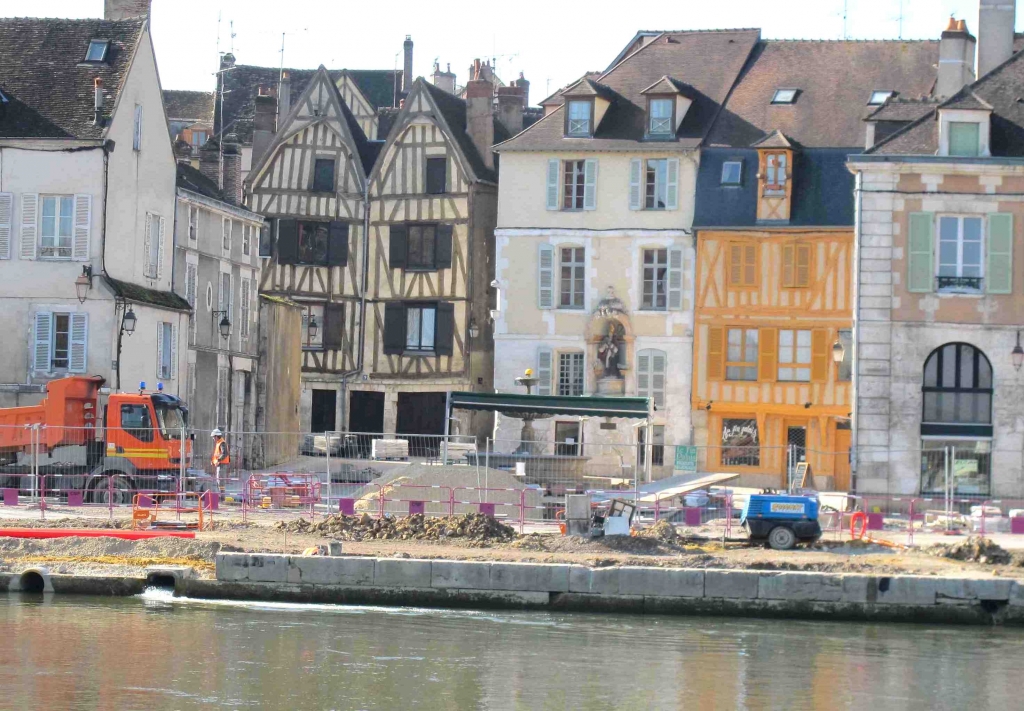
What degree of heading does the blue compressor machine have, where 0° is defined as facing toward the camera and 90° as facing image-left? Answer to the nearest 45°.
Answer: approximately 90°

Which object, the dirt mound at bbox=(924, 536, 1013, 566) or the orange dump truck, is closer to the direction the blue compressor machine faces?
the orange dump truck

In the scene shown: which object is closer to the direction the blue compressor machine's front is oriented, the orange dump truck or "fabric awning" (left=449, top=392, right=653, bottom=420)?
the orange dump truck

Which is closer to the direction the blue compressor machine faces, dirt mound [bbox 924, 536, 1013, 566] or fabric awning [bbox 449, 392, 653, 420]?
the fabric awning

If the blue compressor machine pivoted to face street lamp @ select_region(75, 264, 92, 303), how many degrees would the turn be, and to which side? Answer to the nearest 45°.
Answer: approximately 45° to its right

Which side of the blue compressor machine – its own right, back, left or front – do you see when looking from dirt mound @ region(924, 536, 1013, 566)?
back

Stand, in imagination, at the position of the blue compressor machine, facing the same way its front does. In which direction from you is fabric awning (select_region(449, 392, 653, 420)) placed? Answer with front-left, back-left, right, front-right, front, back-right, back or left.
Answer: front-right

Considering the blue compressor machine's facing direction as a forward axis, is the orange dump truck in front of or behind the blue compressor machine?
in front

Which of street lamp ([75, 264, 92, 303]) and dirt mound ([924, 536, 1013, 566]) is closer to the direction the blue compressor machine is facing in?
the street lamp

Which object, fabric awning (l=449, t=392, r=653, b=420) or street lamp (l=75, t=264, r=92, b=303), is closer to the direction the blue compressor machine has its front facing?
the street lamp
